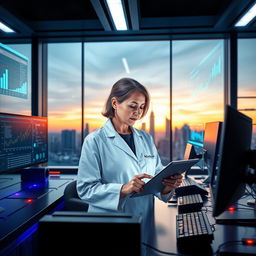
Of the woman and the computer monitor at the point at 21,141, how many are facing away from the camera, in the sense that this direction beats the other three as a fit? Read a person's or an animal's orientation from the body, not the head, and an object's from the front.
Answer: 0

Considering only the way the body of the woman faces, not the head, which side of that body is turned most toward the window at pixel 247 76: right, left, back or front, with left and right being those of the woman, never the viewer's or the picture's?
left

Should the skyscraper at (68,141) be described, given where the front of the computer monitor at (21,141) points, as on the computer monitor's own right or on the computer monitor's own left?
on the computer monitor's own left

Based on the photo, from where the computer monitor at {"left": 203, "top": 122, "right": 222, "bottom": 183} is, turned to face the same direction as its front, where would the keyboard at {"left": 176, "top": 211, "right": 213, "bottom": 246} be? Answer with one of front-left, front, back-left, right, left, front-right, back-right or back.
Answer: front-left

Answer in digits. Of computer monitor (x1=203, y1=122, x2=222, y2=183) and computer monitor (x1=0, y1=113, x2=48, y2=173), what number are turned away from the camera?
0

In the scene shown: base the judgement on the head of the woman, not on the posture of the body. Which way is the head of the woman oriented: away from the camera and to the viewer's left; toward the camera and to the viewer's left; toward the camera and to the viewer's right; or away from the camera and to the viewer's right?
toward the camera and to the viewer's right

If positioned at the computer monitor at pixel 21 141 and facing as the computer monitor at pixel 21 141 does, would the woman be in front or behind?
in front

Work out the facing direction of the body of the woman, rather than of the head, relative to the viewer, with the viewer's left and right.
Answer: facing the viewer and to the right of the viewer

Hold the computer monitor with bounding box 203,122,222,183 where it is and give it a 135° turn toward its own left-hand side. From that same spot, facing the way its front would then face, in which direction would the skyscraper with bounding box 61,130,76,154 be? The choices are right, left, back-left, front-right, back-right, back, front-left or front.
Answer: back-left

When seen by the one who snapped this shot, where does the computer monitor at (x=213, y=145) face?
facing the viewer and to the left of the viewer

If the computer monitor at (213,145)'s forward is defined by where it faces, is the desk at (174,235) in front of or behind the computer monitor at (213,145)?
in front
